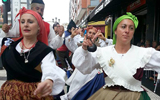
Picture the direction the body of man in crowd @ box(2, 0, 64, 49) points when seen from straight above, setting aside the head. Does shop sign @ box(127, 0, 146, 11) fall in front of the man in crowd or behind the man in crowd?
behind

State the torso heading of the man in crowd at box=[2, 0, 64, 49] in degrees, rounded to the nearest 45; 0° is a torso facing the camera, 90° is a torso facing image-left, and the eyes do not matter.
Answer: approximately 0°

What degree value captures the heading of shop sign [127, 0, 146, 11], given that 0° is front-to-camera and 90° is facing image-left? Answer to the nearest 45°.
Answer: approximately 45°

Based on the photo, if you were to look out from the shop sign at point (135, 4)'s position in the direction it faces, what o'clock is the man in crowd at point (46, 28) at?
The man in crowd is roughly at 11 o'clock from the shop sign.
